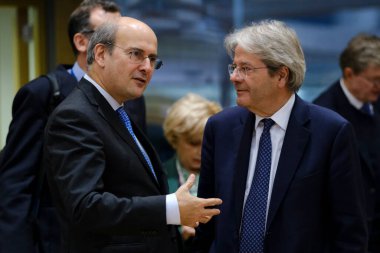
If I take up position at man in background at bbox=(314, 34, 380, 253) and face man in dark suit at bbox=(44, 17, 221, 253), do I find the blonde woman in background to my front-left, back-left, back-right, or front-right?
front-right

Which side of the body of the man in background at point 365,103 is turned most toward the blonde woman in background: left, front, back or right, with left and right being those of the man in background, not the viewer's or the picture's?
right

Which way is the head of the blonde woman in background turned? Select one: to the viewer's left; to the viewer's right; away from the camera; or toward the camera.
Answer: toward the camera

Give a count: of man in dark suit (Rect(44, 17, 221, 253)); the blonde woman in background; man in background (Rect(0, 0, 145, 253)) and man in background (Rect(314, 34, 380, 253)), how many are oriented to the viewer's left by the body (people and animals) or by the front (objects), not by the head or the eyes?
0

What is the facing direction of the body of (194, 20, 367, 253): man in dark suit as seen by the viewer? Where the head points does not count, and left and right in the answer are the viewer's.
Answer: facing the viewer and to the left of the viewer

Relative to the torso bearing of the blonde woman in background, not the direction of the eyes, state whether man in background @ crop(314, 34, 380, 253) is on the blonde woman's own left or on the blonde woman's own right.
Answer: on the blonde woman's own left

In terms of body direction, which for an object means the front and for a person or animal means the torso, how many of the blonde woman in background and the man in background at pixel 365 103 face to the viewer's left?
0

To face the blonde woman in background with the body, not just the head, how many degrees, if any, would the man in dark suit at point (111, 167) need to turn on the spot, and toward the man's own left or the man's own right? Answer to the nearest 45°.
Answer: approximately 135° to the man's own left

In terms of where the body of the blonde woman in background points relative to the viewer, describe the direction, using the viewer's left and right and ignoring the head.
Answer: facing the viewer and to the right of the viewer

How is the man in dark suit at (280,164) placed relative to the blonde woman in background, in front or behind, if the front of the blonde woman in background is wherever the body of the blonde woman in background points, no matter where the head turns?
in front

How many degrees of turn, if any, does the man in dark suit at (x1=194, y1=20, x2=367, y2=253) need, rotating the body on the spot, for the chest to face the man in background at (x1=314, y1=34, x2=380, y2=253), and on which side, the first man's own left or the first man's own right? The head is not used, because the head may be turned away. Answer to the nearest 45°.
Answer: approximately 135° to the first man's own right

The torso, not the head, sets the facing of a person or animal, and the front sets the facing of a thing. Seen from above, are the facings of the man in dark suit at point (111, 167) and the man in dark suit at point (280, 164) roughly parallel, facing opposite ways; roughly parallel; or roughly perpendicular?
roughly perpendicular
